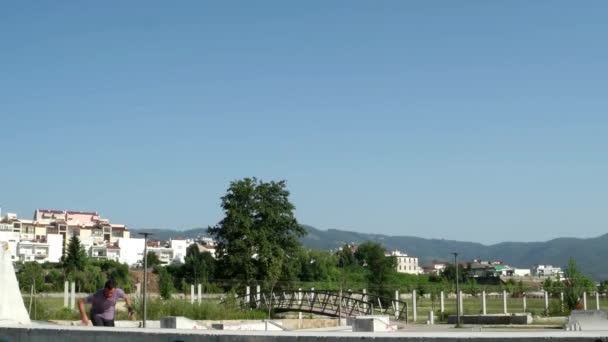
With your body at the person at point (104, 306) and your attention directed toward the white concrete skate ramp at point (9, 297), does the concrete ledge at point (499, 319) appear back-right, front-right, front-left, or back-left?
back-right

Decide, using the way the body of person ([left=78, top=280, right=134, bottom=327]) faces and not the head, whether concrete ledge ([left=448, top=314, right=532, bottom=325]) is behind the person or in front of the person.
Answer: behind

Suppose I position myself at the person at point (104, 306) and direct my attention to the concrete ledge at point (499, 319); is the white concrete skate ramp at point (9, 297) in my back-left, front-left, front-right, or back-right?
back-left

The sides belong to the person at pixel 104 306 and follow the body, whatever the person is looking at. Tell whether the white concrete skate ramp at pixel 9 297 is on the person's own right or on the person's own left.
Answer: on the person's own right

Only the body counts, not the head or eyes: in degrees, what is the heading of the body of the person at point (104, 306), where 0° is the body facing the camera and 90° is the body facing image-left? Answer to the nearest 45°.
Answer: approximately 0°
